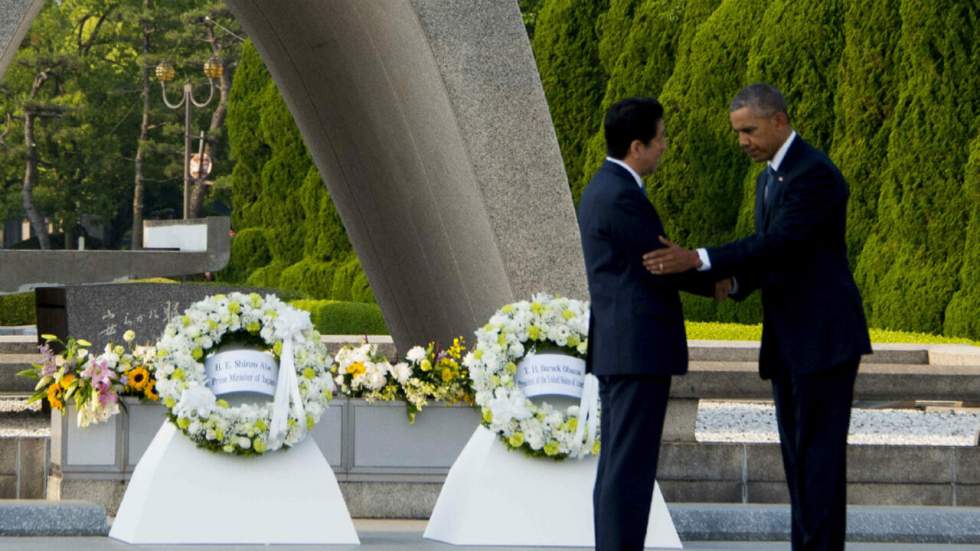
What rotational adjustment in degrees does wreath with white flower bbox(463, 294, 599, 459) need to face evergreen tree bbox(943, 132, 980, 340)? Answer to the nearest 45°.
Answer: approximately 135° to its left

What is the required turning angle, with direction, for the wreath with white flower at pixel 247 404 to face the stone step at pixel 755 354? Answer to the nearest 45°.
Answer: approximately 135° to its left

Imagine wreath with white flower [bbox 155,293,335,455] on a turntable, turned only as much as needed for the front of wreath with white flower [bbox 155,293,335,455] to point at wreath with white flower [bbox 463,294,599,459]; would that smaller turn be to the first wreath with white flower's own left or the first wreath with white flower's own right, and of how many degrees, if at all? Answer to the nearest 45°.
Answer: approximately 90° to the first wreath with white flower's own left

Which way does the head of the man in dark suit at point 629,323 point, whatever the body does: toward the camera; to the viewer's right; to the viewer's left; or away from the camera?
to the viewer's right

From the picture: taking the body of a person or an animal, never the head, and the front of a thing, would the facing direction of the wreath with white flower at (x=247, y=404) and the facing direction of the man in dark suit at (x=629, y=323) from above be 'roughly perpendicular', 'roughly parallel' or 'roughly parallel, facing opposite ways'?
roughly perpendicular

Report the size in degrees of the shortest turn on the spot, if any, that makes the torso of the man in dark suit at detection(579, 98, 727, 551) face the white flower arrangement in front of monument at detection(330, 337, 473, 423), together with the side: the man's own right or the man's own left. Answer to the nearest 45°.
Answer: approximately 135° to the man's own left

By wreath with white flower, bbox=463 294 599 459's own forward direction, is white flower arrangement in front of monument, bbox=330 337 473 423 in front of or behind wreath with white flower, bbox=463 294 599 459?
behind

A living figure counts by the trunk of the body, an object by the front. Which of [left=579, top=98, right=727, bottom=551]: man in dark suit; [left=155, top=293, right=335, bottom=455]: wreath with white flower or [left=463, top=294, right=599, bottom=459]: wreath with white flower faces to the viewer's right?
the man in dark suit

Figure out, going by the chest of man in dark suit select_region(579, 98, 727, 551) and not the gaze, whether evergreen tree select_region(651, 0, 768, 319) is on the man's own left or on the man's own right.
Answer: on the man's own left

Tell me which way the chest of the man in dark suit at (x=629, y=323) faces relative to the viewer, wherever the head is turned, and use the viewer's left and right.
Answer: facing to the right of the viewer

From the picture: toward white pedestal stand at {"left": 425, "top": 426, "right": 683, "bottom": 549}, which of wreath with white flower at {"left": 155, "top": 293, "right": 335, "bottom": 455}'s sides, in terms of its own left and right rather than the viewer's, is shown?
left

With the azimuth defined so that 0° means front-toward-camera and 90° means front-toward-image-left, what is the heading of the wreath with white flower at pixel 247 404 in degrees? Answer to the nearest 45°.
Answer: approximately 0°

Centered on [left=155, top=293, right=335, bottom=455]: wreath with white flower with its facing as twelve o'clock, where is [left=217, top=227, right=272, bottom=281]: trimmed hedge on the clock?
The trimmed hedge is roughly at 6 o'clock from the wreath with white flower.

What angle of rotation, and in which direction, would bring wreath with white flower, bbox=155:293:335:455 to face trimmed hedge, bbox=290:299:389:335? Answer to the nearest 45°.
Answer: approximately 180°

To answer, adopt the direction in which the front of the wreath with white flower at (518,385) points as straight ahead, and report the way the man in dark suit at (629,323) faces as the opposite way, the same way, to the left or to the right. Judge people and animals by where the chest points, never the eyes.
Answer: to the left
